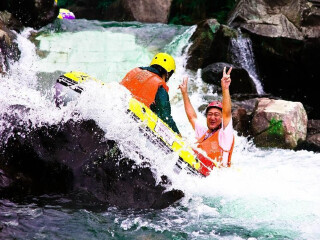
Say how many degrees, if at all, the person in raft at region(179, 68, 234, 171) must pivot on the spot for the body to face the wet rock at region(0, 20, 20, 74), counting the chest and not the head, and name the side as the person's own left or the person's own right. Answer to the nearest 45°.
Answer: approximately 90° to the person's own right

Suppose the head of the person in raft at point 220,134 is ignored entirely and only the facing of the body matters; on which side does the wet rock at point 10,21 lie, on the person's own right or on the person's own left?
on the person's own right

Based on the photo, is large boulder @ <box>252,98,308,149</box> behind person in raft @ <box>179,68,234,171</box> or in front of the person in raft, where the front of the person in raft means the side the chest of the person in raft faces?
behind

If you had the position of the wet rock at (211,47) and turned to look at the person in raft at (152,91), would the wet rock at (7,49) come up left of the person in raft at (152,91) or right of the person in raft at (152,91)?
right

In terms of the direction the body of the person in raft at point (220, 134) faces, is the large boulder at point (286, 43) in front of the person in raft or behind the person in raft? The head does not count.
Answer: behind

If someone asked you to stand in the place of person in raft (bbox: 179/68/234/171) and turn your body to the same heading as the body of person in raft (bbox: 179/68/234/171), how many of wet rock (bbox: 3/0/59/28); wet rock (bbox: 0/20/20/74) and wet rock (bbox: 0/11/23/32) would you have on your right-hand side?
3

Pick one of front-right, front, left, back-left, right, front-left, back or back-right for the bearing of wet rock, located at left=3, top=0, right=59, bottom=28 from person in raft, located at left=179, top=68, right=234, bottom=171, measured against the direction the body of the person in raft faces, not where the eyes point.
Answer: right

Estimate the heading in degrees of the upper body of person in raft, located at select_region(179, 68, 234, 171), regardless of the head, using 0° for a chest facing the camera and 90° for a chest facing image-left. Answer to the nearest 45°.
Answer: approximately 45°

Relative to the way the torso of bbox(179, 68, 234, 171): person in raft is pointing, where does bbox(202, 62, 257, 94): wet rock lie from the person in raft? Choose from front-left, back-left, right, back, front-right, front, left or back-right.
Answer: back-right
